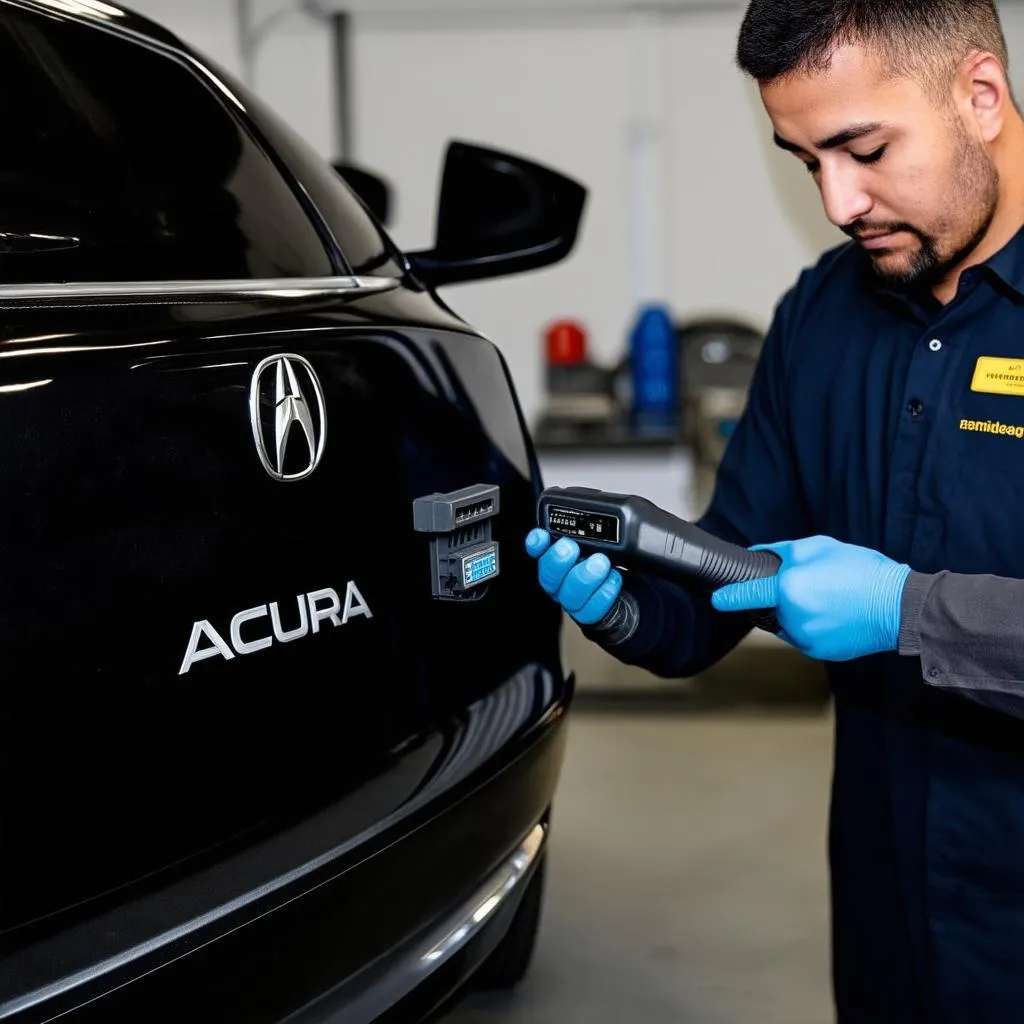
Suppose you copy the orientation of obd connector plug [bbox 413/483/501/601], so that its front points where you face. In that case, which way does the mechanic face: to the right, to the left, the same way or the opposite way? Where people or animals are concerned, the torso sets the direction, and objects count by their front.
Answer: to the right

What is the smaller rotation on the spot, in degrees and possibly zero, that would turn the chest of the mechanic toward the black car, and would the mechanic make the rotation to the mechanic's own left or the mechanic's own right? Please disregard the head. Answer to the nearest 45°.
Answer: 0° — they already face it

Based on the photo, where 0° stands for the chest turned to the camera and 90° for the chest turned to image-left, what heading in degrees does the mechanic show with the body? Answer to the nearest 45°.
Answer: approximately 45°

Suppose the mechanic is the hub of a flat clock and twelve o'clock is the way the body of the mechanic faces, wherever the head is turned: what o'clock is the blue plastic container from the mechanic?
The blue plastic container is roughly at 4 o'clock from the mechanic.

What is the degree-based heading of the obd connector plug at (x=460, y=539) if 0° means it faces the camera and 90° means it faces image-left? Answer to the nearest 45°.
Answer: approximately 315°

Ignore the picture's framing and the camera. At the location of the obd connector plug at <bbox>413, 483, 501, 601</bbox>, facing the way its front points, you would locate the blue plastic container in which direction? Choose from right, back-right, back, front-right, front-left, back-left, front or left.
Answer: back-left
